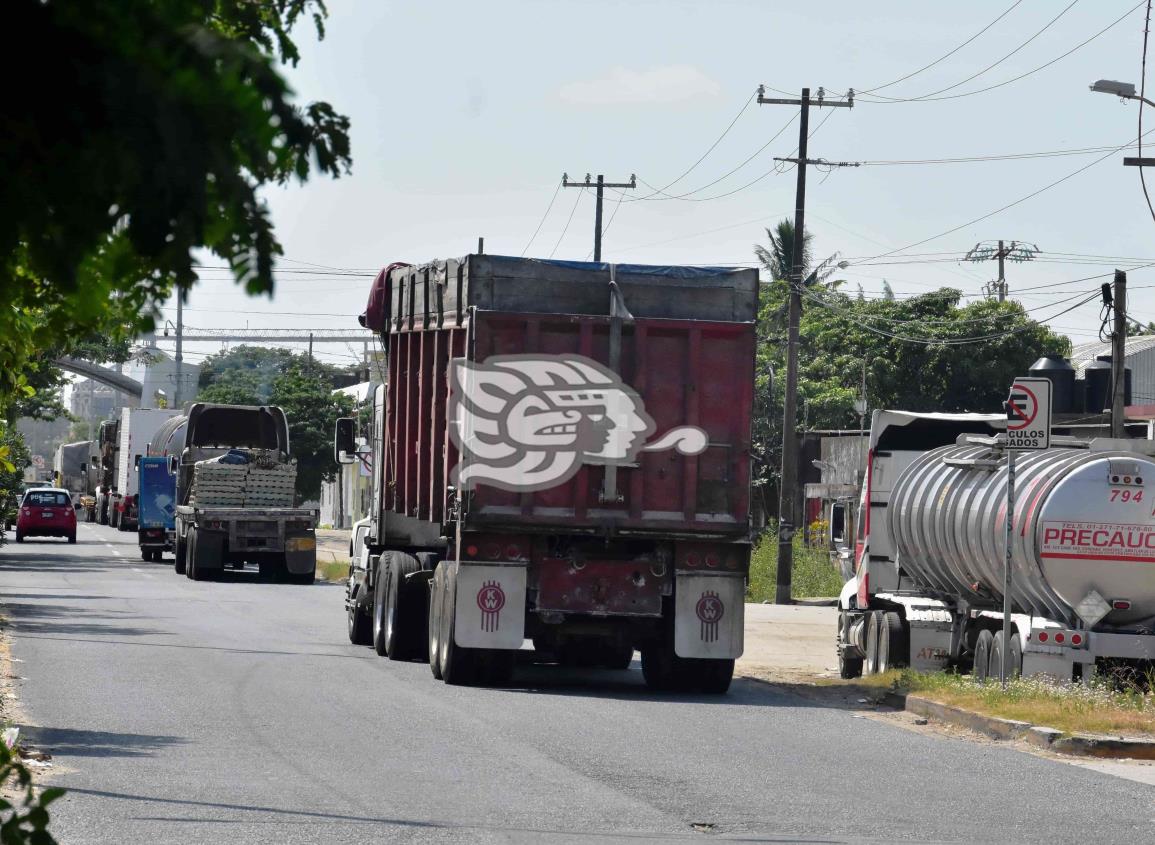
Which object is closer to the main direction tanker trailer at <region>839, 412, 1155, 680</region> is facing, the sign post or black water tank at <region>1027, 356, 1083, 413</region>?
the black water tank

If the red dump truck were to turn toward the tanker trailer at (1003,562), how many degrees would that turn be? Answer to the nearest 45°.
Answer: approximately 90° to its right

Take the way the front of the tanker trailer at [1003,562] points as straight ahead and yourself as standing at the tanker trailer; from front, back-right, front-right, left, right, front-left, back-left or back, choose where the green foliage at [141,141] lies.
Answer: back-left

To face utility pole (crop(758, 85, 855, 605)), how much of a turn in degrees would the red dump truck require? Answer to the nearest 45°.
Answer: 0° — it already faces it

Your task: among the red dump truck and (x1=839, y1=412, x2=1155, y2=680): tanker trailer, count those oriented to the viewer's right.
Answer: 0

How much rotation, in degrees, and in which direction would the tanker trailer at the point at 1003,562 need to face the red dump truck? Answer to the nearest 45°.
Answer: approximately 90° to its left

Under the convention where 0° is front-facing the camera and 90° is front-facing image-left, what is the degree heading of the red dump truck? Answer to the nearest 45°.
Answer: approximately 180°

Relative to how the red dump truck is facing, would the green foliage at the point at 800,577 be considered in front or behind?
in front

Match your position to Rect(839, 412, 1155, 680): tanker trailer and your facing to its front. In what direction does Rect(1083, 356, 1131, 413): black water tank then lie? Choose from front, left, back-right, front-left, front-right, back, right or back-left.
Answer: front-right

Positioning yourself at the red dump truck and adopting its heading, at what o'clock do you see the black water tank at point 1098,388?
The black water tank is roughly at 1 o'clock from the red dump truck.

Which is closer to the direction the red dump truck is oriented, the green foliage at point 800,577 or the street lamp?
the green foliage

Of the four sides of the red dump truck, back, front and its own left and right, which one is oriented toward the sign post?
back

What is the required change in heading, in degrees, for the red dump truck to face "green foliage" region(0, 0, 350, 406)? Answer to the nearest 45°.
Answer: approximately 180°

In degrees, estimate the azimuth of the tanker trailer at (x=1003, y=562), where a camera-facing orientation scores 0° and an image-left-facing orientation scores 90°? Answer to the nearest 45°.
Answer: approximately 135°

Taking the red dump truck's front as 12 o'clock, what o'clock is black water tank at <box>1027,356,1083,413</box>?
The black water tank is roughly at 1 o'clock from the red dump truck.
